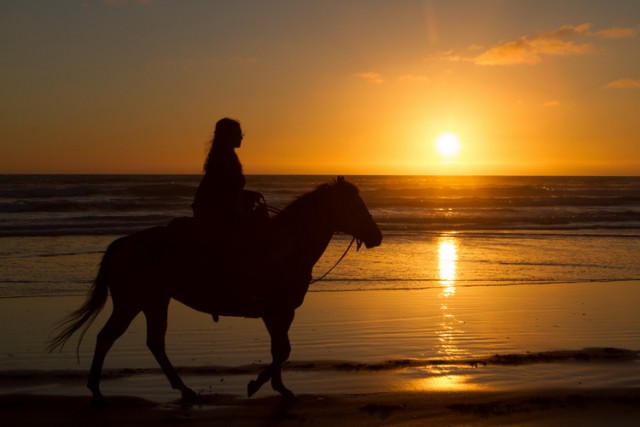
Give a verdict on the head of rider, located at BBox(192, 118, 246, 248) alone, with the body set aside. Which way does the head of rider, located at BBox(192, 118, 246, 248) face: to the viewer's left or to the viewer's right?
to the viewer's right

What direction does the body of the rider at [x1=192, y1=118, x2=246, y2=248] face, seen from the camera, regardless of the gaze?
to the viewer's right

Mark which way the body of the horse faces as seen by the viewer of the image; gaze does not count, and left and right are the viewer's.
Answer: facing to the right of the viewer
